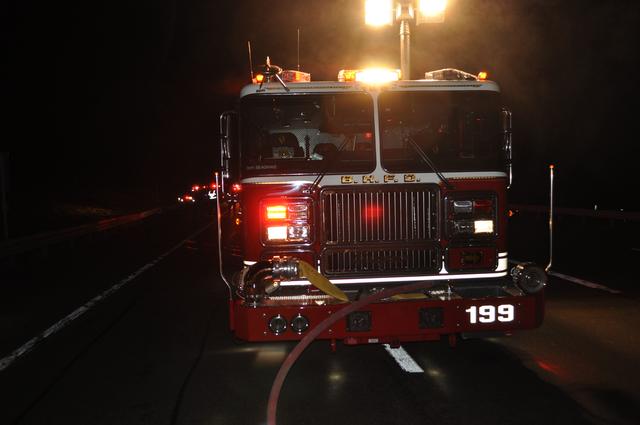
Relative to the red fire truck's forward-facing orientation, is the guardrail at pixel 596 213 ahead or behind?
behind

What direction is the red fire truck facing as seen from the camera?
toward the camera

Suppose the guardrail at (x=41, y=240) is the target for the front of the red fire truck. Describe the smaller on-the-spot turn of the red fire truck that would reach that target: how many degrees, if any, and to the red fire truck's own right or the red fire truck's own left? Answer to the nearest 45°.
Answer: approximately 135° to the red fire truck's own right
